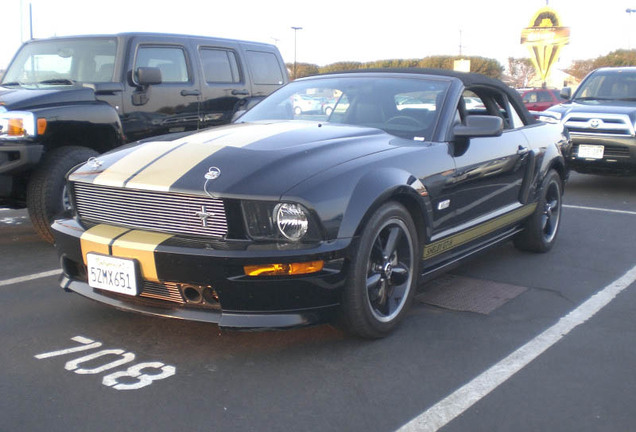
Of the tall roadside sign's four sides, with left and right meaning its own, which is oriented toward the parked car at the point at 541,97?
front

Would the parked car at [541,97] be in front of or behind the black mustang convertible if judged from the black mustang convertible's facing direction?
behind

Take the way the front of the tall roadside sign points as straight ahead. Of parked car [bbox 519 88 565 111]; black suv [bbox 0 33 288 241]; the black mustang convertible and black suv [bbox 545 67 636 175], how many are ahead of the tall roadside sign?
4

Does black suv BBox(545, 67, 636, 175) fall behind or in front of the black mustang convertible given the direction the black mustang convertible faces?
behind

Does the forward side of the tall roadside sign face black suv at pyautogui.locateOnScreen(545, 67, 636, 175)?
yes

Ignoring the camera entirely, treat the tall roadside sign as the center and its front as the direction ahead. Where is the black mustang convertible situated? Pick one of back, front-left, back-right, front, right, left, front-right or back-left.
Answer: front

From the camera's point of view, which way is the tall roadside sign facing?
toward the camera

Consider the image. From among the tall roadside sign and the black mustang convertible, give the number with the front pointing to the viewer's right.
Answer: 0

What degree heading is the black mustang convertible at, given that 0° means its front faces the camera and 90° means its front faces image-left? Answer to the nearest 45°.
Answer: approximately 45°

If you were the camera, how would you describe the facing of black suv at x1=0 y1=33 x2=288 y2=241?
facing the viewer and to the left of the viewer

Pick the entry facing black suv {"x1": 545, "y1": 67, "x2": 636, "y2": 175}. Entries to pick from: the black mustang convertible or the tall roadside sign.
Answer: the tall roadside sign
